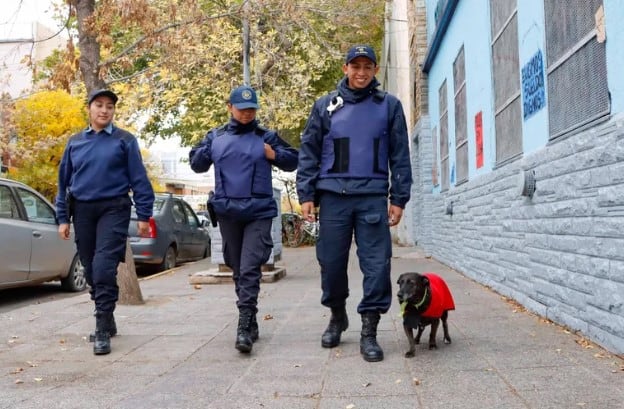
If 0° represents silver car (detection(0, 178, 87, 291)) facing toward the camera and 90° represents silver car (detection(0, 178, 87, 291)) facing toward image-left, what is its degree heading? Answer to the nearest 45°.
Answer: approximately 225°

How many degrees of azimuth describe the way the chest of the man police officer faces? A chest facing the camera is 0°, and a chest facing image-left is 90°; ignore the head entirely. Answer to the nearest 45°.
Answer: approximately 0°

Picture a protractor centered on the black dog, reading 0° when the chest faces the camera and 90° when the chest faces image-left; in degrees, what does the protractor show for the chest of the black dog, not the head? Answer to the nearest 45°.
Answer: approximately 45°

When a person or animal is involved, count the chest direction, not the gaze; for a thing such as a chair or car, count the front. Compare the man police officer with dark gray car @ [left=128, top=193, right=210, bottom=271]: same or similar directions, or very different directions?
very different directions

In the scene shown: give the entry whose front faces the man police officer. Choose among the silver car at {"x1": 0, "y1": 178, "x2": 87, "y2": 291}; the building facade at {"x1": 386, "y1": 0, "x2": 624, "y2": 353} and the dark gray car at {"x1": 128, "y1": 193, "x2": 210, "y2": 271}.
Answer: the building facade

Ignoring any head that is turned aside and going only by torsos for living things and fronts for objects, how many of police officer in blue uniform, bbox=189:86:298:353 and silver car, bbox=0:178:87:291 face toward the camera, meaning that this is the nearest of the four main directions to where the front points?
1

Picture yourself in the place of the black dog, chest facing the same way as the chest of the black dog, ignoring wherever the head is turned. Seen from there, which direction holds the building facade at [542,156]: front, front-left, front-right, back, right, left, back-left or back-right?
back

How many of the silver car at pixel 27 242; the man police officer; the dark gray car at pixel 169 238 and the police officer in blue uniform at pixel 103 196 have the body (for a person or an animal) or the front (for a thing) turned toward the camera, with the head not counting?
2
